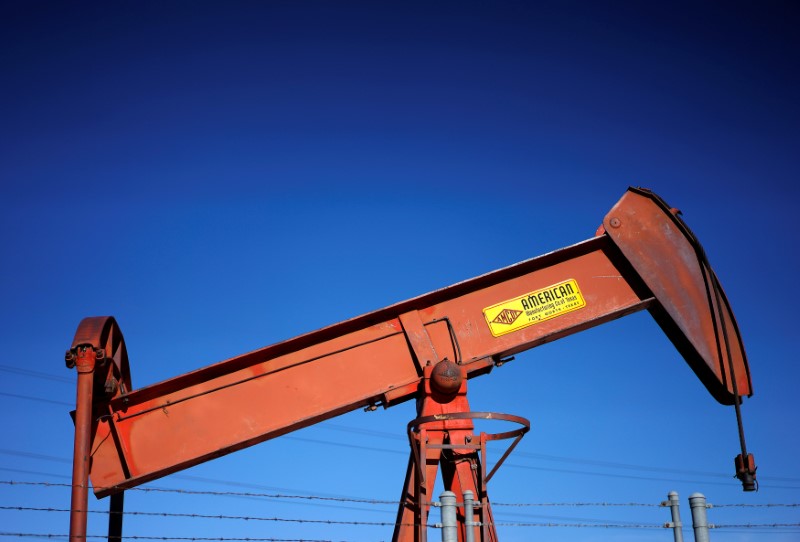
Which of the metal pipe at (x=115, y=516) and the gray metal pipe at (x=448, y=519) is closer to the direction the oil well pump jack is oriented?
the gray metal pipe

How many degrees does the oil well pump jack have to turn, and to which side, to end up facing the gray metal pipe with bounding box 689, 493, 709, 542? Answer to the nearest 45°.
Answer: approximately 45° to its right

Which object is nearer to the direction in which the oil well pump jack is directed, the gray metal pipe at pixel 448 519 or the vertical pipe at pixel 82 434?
the gray metal pipe

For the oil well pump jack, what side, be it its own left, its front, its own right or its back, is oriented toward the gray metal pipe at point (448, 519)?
right

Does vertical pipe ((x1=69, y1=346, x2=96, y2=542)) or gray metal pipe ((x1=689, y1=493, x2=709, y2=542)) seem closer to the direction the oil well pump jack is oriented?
the gray metal pipe

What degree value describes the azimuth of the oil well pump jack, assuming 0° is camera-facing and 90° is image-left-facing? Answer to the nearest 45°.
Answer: approximately 270°

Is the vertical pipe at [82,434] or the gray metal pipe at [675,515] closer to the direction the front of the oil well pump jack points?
the gray metal pipe

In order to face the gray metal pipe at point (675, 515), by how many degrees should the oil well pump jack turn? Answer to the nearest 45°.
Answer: approximately 45° to its right
